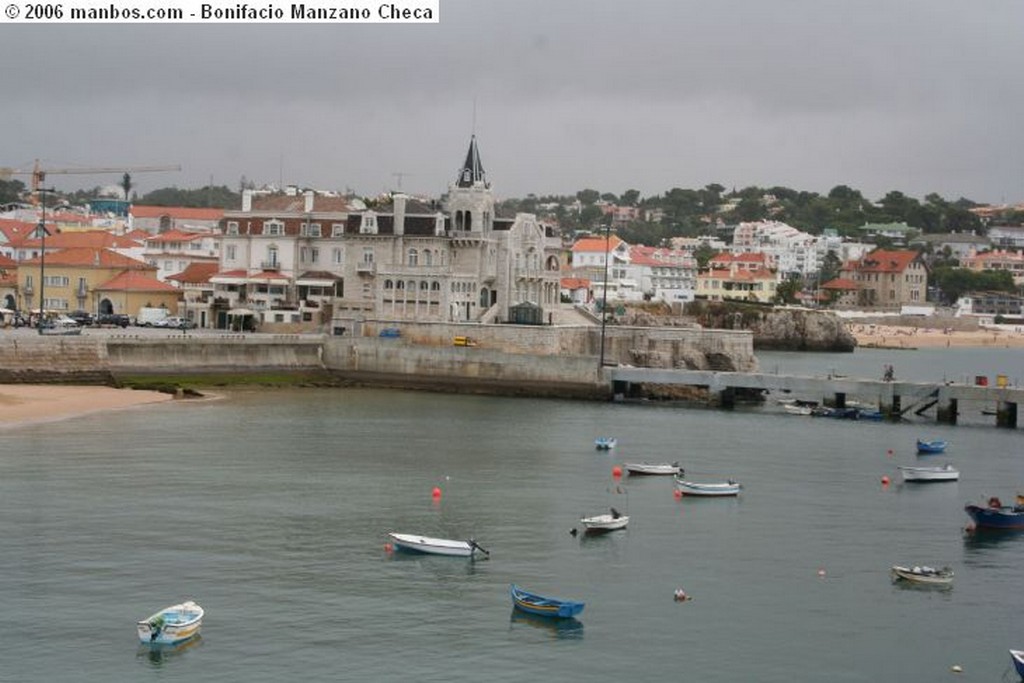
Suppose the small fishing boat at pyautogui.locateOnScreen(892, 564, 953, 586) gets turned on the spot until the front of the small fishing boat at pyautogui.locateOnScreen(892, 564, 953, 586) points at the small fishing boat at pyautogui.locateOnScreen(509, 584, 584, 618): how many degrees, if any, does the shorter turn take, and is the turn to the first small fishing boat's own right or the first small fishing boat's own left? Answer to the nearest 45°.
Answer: approximately 45° to the first small fishing boat's own left

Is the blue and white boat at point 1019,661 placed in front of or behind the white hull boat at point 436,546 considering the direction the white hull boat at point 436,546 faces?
behind

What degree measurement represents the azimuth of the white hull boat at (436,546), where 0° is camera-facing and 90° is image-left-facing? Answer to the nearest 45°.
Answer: approximately 90°

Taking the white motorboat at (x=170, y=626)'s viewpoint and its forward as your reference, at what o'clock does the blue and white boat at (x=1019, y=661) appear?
The blue and white boat is roughly at 2 o'clock from the white motorboat.

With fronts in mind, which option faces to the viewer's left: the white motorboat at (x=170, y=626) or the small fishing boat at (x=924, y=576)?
the small fishing boat

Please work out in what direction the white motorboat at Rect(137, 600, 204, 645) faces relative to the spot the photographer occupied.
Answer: facing away from the viewer and to the right of the viewer

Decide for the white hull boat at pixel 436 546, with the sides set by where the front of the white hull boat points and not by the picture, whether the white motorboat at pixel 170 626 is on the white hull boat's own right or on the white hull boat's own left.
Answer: on the white hull boat's own left

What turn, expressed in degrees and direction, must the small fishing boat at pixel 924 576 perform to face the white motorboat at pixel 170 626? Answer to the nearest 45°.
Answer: approximately 45° to its left

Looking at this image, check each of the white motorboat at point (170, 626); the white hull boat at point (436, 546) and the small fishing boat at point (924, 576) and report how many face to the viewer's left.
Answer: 2

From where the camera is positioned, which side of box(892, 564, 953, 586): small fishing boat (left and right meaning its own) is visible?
left
